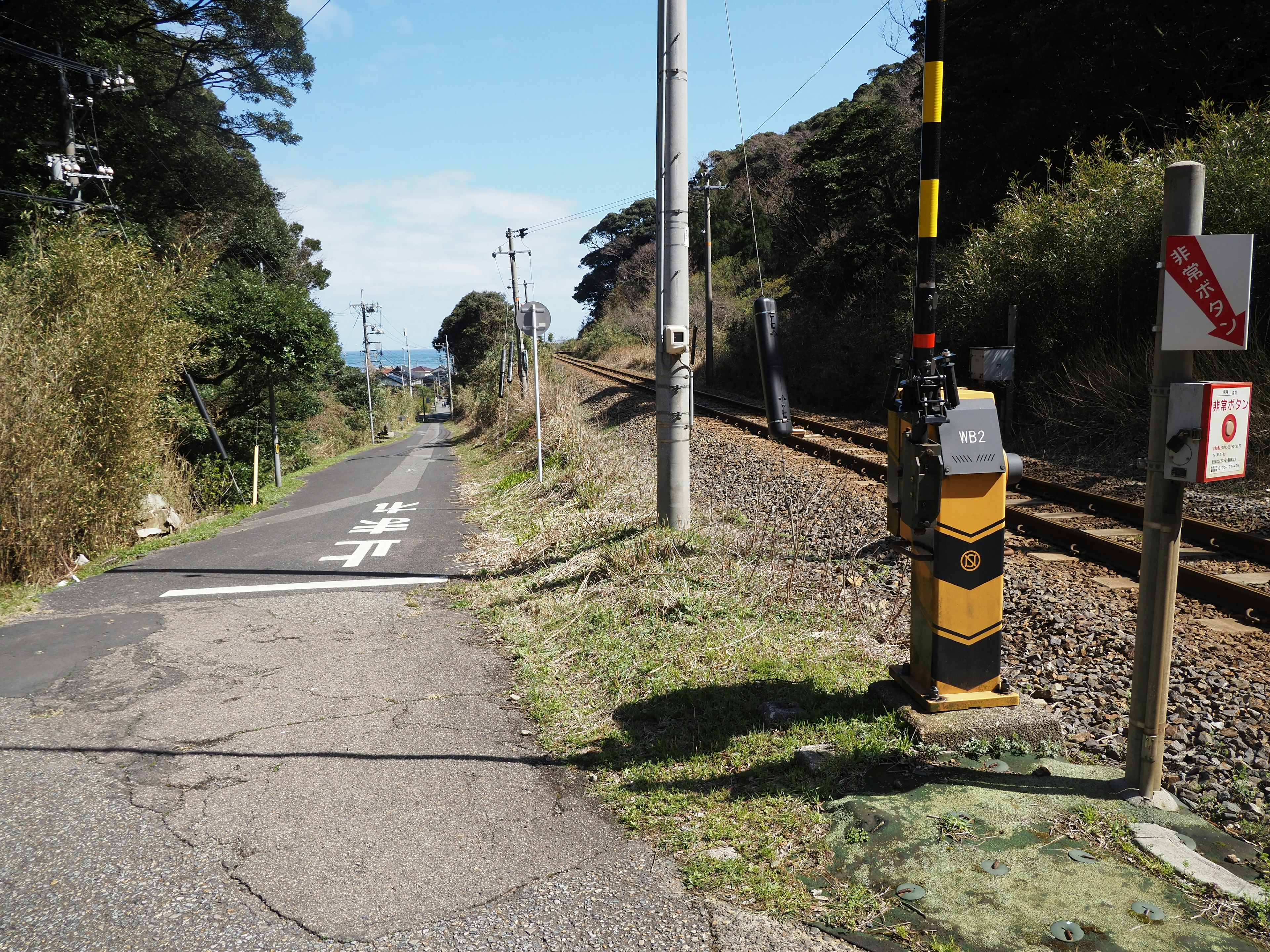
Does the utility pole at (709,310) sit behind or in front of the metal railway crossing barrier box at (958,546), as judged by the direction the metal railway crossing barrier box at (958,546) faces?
behind

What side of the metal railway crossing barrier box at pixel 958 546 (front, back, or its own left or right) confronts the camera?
front

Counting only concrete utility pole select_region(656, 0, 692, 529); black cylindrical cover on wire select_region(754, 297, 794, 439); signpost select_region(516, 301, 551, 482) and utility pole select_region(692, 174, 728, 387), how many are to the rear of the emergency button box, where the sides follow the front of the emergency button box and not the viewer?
4

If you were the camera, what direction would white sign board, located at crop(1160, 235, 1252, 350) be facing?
facing the viewer

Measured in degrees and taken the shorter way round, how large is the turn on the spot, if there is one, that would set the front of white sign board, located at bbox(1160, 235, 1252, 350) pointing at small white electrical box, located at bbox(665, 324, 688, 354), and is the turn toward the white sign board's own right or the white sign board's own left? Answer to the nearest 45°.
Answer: approximately 135° to the white sign board's own right

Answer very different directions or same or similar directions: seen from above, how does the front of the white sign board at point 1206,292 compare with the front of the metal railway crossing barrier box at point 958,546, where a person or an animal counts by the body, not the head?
same or similar directions

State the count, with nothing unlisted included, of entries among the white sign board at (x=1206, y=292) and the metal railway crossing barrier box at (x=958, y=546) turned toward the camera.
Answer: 2

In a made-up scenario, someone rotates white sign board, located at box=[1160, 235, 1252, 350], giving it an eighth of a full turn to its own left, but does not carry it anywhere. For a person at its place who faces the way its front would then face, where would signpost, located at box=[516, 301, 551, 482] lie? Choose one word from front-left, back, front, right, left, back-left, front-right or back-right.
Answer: back

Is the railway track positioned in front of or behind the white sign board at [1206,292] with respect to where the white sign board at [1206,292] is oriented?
behind

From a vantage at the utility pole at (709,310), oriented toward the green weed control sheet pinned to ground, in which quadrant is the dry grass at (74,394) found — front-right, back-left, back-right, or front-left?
front-right

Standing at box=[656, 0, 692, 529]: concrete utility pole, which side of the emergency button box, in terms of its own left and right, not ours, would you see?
back

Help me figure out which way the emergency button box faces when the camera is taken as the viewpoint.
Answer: facing the viewer and to the right of the viewer

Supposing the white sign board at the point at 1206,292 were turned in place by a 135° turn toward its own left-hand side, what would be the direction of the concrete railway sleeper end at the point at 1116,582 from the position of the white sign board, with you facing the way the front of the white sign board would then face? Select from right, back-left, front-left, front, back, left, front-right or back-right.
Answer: front-left

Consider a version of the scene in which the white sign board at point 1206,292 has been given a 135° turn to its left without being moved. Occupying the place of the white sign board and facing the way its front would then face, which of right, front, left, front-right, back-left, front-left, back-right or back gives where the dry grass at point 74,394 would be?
back-left
